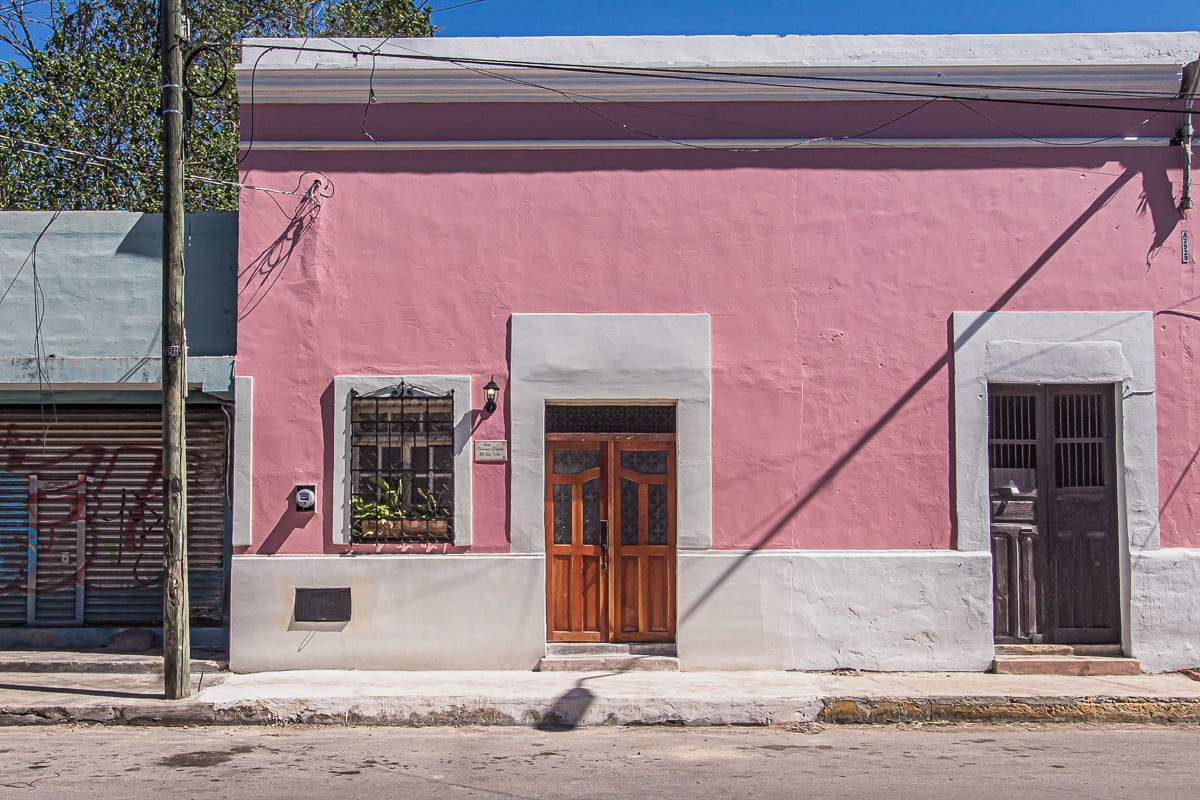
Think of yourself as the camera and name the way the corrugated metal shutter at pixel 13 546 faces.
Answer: facing the viewer

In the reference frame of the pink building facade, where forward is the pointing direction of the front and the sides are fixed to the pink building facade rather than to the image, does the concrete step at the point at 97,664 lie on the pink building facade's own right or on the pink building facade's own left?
on the pink building facade's own right

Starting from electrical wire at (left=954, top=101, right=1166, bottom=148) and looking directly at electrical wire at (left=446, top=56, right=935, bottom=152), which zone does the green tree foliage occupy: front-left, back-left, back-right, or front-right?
front-right

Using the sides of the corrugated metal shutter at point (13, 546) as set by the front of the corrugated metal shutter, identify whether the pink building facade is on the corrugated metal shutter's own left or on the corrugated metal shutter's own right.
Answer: on the corrugated metal shutter's own left

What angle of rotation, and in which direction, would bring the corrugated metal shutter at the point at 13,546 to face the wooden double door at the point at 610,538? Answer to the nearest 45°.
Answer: approximately 45° to its left

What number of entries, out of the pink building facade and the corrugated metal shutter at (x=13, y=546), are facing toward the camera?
2

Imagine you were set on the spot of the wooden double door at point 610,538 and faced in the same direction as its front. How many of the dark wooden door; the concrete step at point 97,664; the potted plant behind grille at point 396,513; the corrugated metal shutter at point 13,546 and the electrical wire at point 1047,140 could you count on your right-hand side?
3

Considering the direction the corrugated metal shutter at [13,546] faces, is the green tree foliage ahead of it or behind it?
behind

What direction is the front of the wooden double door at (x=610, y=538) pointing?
toward the camera
